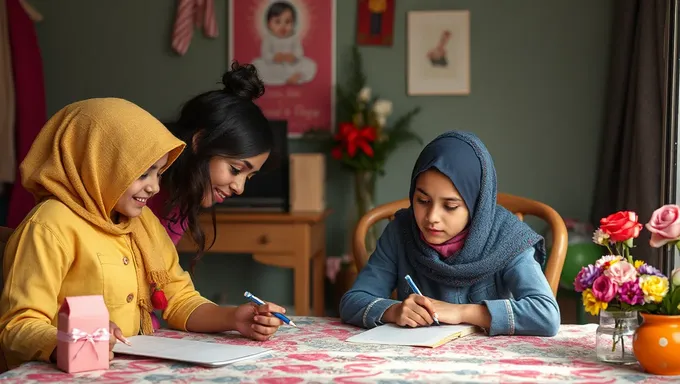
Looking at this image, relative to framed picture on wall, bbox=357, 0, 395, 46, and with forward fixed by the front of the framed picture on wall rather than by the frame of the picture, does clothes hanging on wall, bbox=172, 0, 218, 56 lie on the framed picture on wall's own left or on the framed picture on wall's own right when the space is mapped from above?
on the framed picture on wall's own right

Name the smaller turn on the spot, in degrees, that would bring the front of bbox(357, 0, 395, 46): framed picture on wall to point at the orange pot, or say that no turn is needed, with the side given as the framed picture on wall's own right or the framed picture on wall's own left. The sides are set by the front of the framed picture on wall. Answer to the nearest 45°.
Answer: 0° — it already faces it

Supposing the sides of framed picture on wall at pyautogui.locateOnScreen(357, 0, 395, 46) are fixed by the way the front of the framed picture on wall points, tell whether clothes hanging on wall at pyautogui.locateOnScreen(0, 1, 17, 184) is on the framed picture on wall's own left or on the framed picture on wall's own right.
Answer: on the framed picture on wall's own right

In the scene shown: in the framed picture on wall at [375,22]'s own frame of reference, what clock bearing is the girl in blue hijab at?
The girl in blue hijab is roughly at 12 o'clock from the framed picture on wall.

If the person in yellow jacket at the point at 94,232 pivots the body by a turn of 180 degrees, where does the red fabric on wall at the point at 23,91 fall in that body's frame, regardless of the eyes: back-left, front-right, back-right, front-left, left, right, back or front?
front-right

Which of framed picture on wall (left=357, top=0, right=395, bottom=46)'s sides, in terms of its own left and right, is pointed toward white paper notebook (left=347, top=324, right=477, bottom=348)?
front

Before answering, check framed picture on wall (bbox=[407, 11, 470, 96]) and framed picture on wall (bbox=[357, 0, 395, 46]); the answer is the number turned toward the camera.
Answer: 2

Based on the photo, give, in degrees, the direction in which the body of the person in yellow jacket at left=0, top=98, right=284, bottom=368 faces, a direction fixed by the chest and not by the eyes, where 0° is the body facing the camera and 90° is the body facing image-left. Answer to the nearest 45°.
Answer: approximately 315°

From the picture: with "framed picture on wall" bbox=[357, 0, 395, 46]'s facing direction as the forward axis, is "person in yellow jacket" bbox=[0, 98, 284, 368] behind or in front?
in front

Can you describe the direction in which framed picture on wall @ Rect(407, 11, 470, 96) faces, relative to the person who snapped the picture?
facing the viewer

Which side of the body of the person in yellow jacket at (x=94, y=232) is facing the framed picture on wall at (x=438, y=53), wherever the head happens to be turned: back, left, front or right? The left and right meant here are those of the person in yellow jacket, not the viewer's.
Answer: left

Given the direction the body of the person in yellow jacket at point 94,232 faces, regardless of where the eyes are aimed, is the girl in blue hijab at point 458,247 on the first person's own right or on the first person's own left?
on the first person's own left

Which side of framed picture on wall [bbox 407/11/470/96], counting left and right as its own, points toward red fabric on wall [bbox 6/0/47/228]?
right

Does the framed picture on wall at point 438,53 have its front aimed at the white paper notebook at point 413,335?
yes

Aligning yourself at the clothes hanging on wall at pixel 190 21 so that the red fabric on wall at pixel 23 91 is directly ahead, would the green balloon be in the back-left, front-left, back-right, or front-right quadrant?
back-left

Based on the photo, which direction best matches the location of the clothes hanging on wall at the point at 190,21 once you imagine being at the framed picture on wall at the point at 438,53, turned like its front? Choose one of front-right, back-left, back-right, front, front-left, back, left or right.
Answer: right
